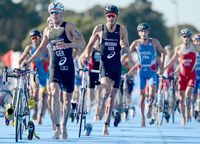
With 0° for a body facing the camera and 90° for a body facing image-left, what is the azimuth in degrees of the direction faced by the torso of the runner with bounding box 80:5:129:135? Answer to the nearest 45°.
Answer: approximately 0°

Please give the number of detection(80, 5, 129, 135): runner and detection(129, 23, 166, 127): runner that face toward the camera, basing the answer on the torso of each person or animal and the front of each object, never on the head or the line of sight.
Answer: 2
